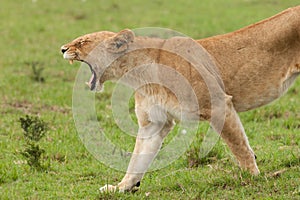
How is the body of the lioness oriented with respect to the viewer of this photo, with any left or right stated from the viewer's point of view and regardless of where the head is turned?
facing to the left of the viewer

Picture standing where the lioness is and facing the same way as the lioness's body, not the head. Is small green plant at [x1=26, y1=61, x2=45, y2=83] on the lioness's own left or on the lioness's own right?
on the lioness's own right

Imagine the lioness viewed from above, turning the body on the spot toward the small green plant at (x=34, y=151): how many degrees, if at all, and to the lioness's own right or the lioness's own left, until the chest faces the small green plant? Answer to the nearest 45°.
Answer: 0° — it already faces it

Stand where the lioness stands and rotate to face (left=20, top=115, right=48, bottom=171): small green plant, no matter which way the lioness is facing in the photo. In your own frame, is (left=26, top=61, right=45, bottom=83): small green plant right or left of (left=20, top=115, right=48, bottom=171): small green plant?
right
